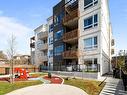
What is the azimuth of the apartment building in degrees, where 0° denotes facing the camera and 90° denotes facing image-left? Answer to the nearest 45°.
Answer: approximately 45°
